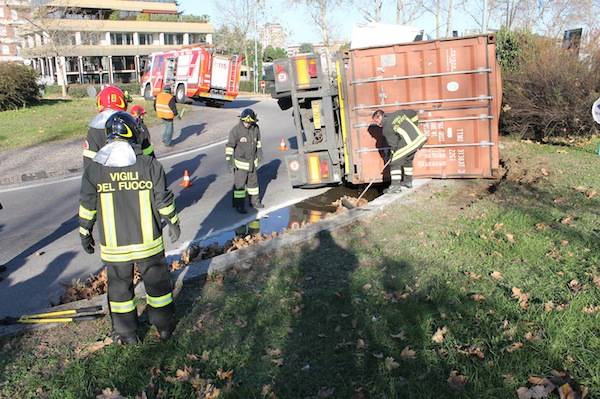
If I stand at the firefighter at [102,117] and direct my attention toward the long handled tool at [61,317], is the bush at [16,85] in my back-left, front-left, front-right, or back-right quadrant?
back-right

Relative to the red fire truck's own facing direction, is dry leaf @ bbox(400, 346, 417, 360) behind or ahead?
behind

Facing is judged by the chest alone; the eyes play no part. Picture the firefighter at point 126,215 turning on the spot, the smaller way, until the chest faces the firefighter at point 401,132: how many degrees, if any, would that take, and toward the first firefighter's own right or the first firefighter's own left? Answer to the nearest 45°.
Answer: approximately 45° to the first firefighter's own right

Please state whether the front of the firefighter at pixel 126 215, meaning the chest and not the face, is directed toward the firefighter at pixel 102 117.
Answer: yes

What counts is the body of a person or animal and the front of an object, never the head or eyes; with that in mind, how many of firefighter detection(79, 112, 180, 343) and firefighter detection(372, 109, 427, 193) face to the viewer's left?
1

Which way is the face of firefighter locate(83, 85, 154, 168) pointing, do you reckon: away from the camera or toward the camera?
away from the camera

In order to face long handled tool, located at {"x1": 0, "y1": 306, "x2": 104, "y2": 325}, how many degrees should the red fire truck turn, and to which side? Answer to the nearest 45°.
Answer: approximately 135° to its left

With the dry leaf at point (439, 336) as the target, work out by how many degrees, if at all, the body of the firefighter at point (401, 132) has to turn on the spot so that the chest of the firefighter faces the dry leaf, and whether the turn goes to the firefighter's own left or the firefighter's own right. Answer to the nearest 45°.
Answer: approximately 90° to the firefighter's own left

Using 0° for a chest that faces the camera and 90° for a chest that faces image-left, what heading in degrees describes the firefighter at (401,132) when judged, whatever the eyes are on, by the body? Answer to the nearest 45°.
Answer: approximately 90°

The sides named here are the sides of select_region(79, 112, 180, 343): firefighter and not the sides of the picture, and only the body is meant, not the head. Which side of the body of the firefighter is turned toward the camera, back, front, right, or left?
back

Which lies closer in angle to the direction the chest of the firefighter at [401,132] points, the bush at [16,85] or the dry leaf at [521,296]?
the bush

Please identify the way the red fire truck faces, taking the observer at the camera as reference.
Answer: facing away from the viewer and to the left of the viewer

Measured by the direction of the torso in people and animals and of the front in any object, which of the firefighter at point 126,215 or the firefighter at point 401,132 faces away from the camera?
the firefighter at point 126,215
